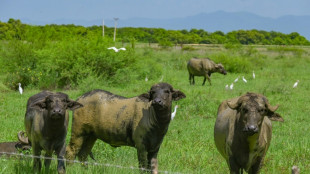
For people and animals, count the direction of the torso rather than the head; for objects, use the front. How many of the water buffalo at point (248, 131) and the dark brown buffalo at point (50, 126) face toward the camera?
2

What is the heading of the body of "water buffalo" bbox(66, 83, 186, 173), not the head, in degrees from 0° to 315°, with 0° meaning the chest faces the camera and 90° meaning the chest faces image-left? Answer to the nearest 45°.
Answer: approximately 315°

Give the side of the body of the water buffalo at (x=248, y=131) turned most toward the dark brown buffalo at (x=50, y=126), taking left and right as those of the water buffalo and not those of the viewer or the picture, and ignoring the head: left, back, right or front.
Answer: right

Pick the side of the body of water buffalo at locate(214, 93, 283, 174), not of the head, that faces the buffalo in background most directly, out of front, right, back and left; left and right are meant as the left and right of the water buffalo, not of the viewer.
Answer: back

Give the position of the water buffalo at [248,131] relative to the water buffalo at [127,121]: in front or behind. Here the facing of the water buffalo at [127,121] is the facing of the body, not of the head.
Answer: in front

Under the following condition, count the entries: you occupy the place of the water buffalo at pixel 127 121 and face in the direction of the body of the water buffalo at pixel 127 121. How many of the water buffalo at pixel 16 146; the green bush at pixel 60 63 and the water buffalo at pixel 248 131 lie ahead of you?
1

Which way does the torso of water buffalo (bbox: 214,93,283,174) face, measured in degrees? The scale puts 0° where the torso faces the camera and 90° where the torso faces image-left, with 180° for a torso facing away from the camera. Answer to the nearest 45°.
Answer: approximately 0°

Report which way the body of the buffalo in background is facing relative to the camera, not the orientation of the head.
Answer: to the viewer's right
